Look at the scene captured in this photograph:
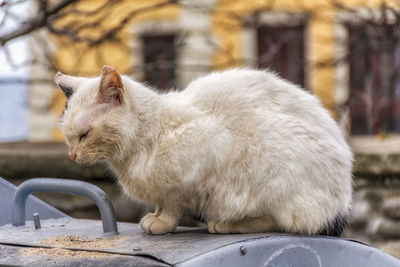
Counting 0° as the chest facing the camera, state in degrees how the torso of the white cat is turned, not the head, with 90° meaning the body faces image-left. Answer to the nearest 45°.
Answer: approximately 90°
